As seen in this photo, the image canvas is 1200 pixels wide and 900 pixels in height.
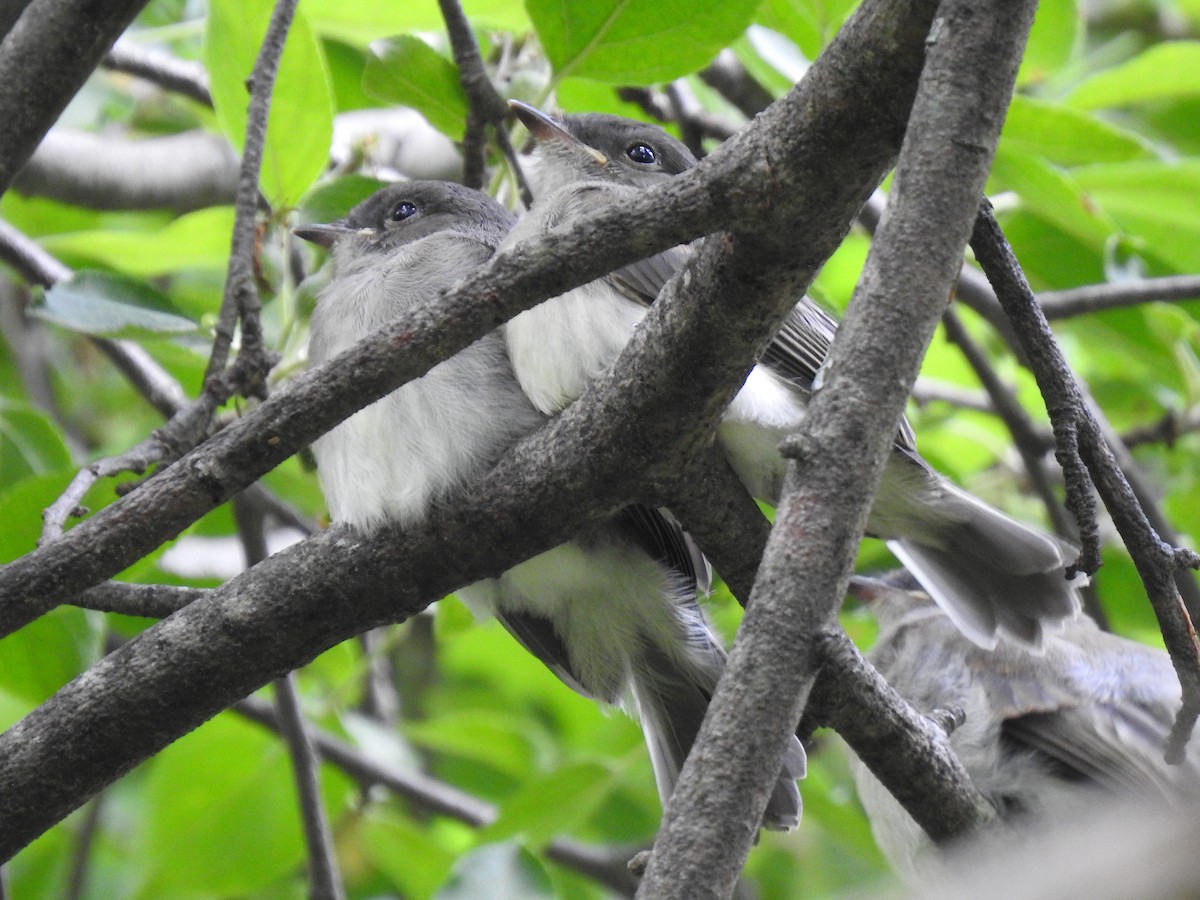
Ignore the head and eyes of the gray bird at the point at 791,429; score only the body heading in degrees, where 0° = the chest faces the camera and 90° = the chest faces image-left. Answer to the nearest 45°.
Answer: approximately 90°

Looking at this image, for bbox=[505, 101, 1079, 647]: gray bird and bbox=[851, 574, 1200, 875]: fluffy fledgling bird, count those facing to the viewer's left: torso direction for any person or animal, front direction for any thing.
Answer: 2

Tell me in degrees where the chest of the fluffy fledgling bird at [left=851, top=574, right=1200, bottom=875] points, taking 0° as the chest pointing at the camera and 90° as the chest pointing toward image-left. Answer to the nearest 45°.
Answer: approximately 90°
